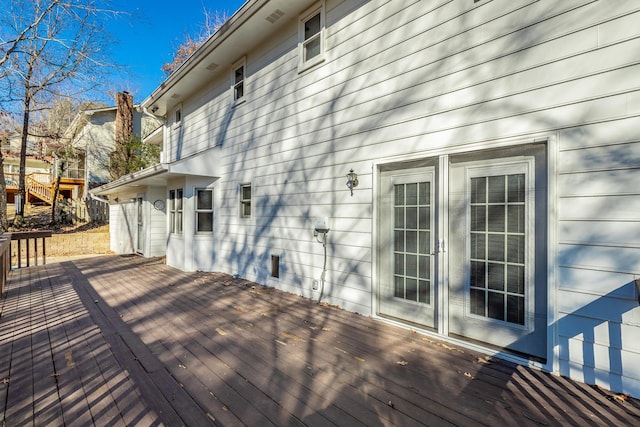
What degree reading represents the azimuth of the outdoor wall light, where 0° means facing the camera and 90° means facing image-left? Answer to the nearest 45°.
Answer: approximately 45°

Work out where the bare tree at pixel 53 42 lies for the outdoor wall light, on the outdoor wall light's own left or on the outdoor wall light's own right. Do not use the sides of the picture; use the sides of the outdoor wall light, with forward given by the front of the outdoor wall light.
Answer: on the outdoor wall light's own right

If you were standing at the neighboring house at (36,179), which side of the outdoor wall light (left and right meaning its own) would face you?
right

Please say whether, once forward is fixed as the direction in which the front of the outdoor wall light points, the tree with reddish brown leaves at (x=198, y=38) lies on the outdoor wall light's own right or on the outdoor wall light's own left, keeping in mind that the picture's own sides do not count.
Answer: on the outdoor wall light's own right
